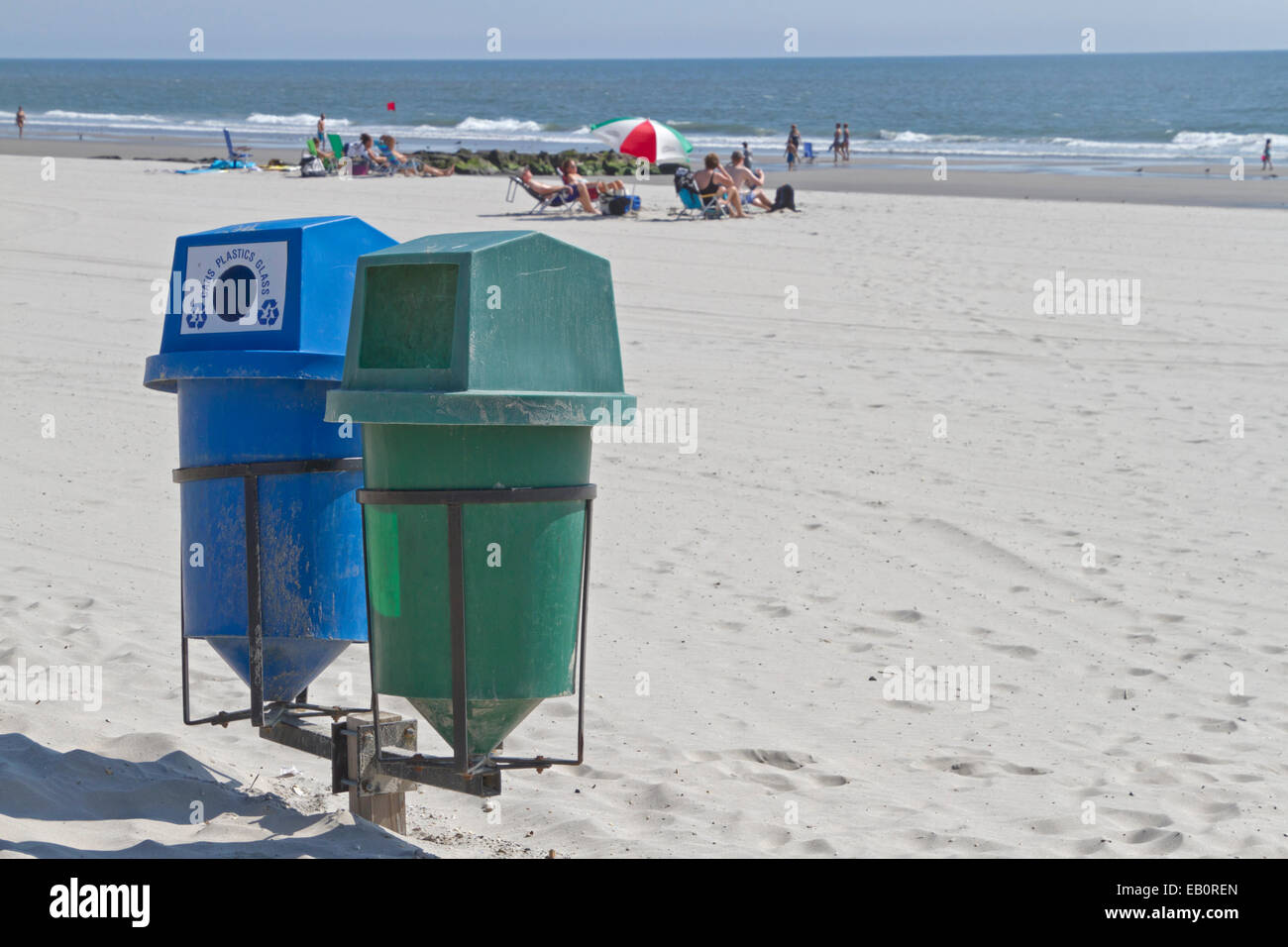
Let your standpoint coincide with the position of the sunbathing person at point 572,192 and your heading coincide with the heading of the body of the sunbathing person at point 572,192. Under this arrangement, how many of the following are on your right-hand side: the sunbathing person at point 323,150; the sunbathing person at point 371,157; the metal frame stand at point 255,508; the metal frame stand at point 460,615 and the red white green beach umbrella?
2

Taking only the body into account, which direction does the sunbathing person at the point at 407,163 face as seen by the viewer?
to the viewer's right

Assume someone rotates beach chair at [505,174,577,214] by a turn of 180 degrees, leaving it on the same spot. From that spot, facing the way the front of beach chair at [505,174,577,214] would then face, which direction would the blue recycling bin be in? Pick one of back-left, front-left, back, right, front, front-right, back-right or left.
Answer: left

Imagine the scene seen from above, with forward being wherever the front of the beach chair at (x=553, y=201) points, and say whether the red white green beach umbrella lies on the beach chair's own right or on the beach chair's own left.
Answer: on the beach chair's own left

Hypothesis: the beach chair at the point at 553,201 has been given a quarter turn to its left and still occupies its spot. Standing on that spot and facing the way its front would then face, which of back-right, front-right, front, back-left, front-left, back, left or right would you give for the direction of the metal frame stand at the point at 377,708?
back

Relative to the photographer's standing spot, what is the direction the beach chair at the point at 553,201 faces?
facing to the right of the viewer

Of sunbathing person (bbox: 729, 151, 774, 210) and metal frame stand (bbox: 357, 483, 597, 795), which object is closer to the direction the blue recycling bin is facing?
the metal frame stand

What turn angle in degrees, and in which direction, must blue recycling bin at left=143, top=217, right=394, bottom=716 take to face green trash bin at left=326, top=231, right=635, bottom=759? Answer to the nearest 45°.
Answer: approximately 90° to its left

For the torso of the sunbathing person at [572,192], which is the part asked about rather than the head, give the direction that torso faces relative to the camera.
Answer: to the viewer's right

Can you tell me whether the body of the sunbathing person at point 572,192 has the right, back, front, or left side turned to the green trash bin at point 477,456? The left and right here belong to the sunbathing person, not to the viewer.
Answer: right

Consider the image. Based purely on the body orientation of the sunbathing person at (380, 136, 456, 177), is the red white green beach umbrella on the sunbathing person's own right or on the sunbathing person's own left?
on the sunbathing person's own right

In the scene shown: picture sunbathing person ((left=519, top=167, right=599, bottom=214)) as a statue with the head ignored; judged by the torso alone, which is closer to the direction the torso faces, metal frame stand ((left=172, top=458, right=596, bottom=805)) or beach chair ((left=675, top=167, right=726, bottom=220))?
the beach chair
